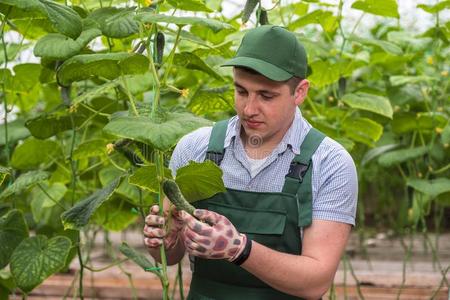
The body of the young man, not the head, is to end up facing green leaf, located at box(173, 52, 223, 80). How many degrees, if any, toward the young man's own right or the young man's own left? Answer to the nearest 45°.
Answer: approximately 90° to the young man's own right

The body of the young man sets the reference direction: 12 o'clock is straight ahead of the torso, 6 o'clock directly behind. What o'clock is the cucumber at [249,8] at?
The cucumber is roughly at 4 o'clock from the young man.

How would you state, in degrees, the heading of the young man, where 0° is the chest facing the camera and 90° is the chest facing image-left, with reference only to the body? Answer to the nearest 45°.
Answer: approximately 45°
